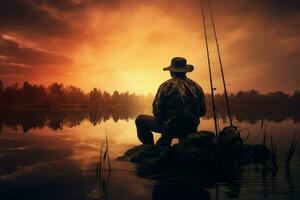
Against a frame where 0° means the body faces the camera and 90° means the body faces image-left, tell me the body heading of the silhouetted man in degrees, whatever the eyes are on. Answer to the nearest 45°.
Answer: approximately 135°
